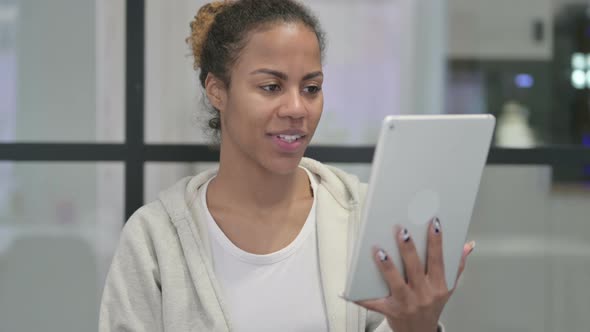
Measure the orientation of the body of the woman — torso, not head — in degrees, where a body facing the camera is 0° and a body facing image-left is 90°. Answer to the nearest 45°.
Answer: approximately 315°

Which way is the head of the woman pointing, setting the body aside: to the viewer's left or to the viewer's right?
to the viewer's right
